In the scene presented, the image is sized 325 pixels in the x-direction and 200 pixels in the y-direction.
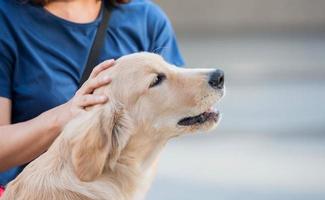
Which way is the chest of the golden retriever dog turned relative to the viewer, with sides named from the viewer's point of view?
facing to the right of the viewer
